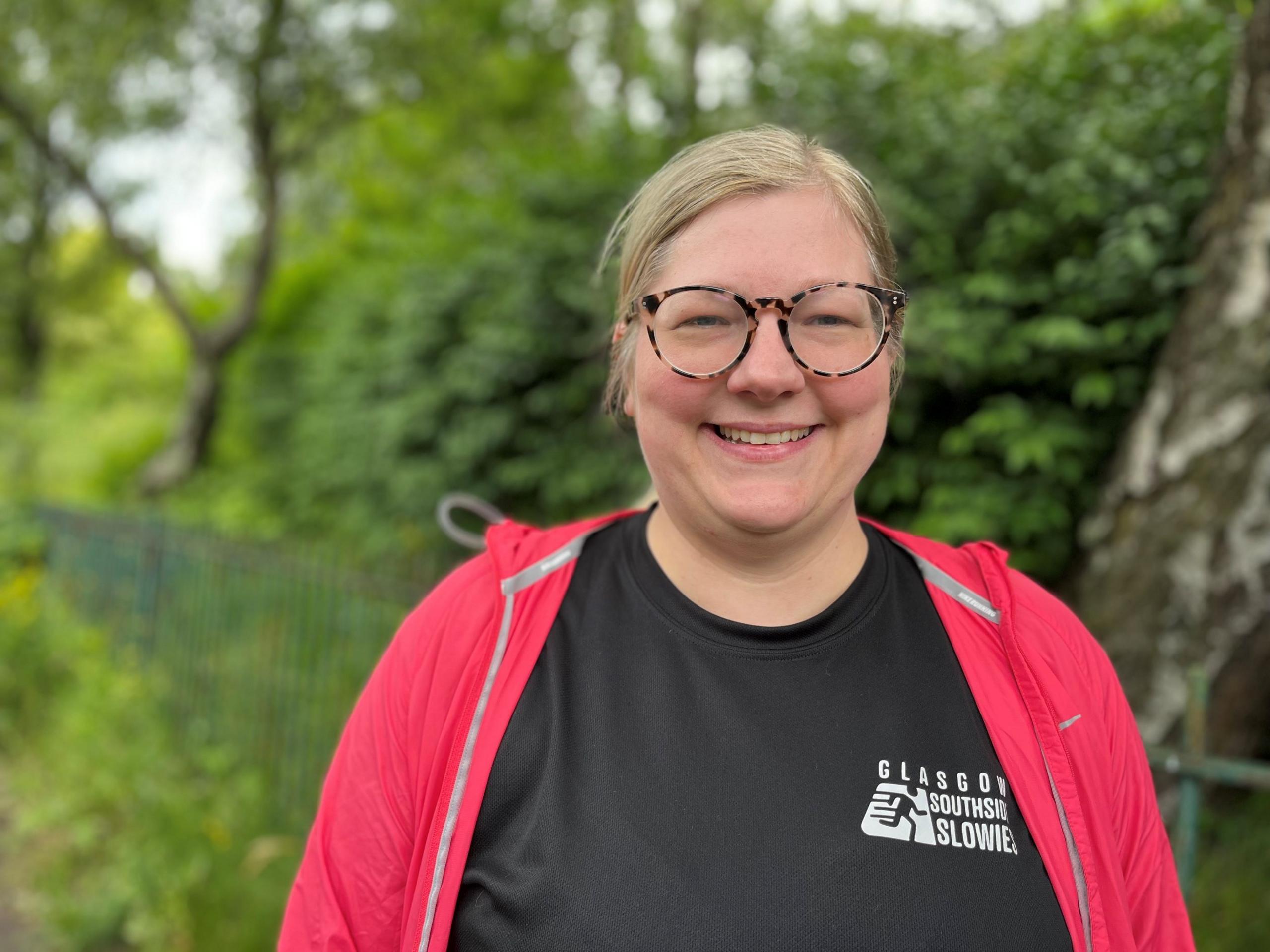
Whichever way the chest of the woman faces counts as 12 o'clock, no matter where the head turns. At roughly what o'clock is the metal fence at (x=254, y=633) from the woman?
The metal fence is roughly at 5 o'clock from the woman.

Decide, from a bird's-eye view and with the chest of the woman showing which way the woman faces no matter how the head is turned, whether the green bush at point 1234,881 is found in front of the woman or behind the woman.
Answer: behind

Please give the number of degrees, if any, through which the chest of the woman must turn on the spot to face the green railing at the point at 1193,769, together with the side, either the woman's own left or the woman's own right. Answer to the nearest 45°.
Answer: approximately 135° to the woman's own left

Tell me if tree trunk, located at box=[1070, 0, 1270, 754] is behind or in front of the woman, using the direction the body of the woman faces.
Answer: behind

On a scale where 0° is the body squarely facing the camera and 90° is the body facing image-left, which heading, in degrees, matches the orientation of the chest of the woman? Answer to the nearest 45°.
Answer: approximately 0°

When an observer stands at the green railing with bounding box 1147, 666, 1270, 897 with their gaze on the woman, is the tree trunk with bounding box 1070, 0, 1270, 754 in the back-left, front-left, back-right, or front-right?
back-right
